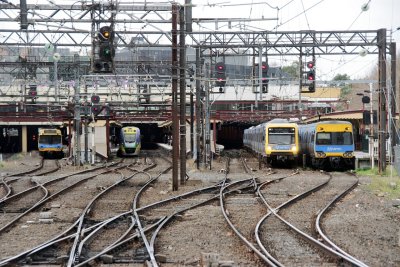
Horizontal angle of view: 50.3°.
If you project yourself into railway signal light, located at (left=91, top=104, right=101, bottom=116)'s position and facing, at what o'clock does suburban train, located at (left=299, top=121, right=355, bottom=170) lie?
The suburban train is roughly at 10 o'clock from the railway signal light.

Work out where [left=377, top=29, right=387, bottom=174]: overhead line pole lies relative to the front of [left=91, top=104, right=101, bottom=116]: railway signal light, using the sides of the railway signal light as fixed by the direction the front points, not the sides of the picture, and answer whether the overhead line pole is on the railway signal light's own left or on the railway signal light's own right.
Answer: on the railway signal light's own left

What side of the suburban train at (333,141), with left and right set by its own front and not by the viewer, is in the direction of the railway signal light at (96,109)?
right

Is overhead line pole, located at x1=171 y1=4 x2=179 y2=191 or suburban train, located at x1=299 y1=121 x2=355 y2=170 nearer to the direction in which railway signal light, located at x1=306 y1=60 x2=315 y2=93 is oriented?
the overhead line pole

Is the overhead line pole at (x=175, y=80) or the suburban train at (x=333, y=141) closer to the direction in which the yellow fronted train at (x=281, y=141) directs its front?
the overhead line pole

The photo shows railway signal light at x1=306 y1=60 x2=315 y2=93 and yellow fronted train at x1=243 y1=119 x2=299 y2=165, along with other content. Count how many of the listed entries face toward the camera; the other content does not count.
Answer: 2
